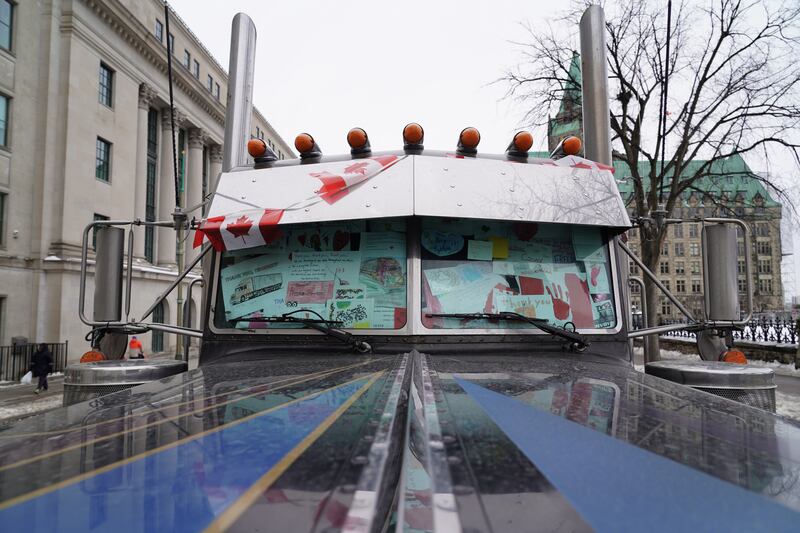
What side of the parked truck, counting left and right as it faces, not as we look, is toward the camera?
front

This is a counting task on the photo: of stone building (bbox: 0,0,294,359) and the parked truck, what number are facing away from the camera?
0

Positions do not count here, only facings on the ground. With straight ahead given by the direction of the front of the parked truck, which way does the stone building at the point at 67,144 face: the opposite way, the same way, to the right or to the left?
to the left

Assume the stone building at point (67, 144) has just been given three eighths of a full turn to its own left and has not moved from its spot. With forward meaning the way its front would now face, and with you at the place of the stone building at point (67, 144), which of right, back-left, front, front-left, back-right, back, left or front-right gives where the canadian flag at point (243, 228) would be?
back

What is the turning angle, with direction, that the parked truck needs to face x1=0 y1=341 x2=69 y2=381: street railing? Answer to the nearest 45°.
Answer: approximately 135° to its right

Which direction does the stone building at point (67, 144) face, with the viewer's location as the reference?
facing the viewer and to the right of the viewer

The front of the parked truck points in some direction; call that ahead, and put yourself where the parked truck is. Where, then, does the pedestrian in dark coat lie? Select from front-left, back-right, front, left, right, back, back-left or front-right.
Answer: back-right

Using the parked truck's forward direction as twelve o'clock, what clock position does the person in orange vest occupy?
The person in orange vest is roughly at 5 o'clock from the parked truck.
